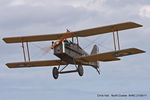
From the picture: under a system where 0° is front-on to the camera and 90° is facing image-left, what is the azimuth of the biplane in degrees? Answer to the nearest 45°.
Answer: approximately 45°
